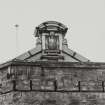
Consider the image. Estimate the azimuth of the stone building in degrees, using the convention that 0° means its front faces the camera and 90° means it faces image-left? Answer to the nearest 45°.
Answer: approximately 0°
